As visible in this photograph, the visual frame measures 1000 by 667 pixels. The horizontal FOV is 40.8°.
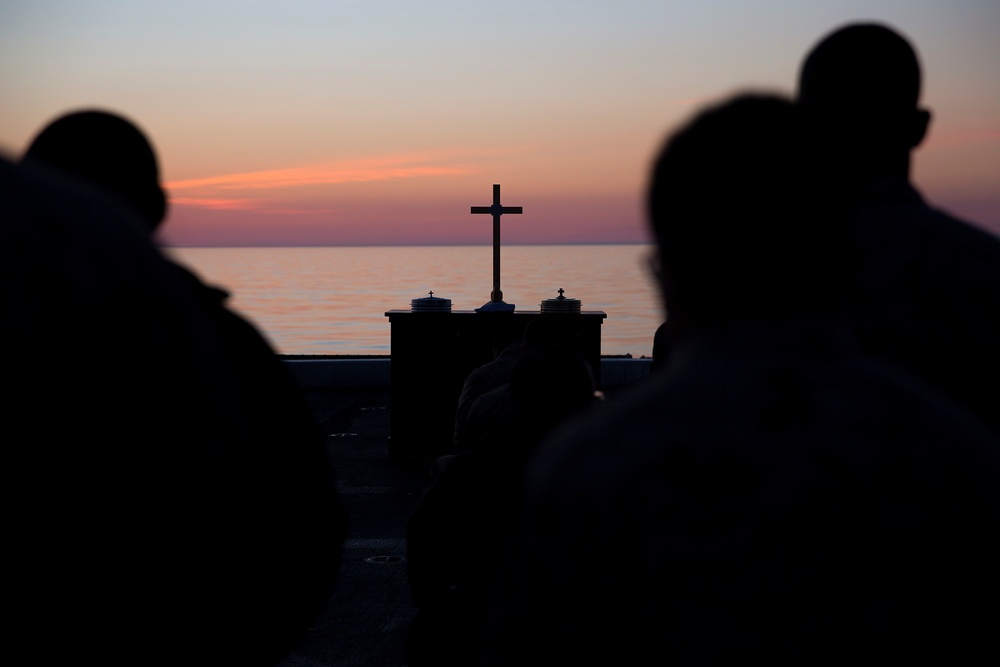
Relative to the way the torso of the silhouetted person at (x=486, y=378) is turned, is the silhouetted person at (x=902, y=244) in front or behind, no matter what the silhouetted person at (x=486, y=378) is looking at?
behind

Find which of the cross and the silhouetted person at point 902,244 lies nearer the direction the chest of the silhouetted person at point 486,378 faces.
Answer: the cross

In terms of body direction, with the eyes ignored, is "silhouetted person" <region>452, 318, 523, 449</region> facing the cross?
yes

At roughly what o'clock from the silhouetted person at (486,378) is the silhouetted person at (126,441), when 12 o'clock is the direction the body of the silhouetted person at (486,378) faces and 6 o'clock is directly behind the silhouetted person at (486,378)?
the silhouetted person at (126,441) is roughly at 6 o'clock from the silhouetted person at (486,378).

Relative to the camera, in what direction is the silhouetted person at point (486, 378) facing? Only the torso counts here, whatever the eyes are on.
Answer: away from the camera

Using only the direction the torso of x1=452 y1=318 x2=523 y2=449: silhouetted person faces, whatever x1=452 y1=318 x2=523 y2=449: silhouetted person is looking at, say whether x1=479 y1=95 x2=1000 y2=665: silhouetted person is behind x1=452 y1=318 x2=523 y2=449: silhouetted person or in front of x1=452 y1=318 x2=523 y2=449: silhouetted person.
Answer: behind
